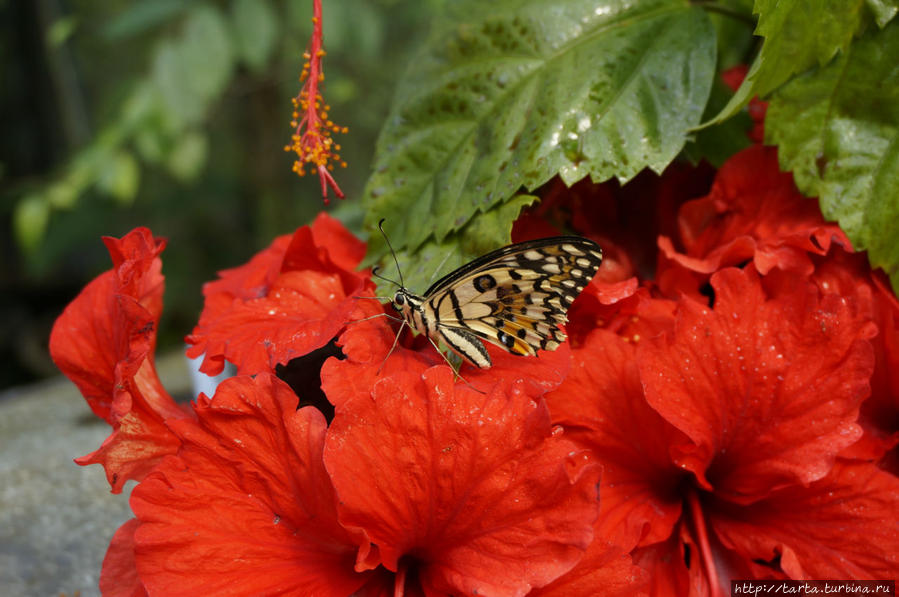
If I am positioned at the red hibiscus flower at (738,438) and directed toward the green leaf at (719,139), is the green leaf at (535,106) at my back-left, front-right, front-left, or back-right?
front-left

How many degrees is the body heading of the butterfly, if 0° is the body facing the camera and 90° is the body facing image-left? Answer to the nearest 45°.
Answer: approximately 90°

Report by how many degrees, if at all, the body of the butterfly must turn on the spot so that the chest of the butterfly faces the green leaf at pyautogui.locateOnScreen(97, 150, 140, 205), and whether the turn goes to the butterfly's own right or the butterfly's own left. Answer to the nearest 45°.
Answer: approximately 45° to the butterfly's own right
